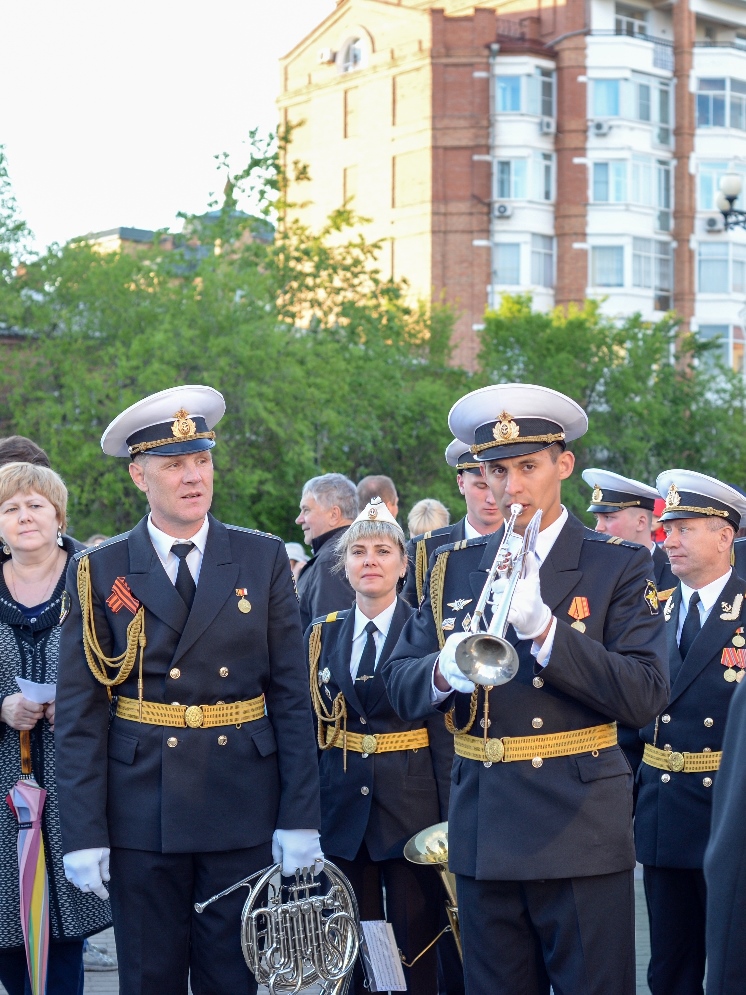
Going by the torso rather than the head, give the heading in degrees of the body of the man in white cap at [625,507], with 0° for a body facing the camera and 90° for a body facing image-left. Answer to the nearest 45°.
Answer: approximately 45°

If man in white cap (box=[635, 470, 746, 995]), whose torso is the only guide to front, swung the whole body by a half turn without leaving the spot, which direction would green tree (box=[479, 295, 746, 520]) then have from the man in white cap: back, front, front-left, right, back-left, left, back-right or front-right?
front-left

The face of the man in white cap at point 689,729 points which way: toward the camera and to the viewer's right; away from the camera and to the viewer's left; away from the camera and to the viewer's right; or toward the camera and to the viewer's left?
toward the camera and to the viewer's left

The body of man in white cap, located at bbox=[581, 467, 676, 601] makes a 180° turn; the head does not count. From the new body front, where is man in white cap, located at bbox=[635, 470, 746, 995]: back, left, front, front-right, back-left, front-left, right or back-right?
back-right

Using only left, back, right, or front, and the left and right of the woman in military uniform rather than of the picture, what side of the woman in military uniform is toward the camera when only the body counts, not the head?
front

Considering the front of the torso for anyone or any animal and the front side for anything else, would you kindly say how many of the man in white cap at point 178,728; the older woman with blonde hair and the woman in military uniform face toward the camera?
3

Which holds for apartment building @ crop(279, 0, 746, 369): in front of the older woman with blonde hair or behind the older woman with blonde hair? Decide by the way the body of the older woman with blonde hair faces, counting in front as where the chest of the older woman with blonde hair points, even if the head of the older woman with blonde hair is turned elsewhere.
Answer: behind

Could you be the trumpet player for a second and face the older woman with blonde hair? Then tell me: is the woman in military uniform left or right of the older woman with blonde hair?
right

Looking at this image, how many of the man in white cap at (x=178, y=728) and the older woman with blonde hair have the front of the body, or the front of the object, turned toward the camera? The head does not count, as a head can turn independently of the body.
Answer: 2

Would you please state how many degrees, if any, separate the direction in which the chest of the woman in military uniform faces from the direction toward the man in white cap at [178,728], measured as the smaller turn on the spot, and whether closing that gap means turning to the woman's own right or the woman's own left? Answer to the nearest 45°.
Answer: approximately 45° to the woman's own right

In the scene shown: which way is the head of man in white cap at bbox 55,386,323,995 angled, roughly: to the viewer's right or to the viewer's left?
to the viewer's right

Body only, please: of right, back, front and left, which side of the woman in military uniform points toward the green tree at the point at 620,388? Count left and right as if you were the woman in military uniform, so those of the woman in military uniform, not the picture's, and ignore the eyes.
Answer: back

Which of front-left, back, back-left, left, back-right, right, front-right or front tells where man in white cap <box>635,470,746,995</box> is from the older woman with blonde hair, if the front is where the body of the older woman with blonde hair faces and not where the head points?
left

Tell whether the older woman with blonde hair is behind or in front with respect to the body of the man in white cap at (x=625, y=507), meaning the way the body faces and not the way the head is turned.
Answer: in front

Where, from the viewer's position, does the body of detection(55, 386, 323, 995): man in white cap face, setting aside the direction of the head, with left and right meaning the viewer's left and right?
facing the viewer

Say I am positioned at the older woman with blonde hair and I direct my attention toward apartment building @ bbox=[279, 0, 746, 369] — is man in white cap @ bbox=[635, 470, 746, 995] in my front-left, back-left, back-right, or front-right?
front-right
